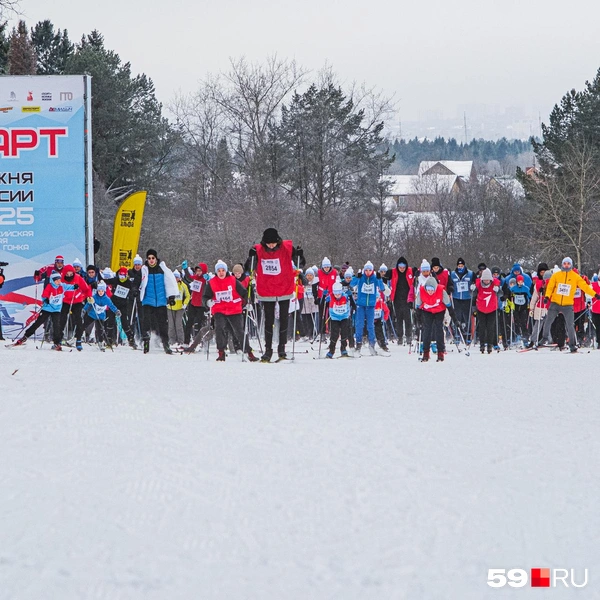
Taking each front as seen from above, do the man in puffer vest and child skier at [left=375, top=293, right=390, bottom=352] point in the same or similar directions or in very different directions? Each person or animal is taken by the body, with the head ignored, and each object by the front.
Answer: same or similar directions

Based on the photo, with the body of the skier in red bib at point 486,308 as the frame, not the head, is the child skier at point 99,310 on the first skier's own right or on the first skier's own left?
on the first skier's own right

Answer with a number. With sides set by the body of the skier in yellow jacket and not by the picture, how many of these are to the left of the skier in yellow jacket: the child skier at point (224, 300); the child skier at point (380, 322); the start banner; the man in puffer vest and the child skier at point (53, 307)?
0

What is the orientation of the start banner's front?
toward the camera

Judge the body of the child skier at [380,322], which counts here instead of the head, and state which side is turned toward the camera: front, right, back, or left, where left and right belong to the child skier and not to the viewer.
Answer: front

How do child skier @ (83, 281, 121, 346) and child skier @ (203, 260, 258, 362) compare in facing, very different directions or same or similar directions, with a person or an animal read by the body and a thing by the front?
same or similar directions

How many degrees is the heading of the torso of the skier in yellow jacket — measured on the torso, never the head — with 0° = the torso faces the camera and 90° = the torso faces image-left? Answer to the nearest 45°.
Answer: approximately 0°

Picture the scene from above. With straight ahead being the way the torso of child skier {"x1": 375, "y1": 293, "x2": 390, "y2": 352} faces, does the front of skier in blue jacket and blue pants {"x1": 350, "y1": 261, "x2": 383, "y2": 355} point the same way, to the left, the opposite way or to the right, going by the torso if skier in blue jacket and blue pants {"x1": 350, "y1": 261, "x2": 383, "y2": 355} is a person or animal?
the same way

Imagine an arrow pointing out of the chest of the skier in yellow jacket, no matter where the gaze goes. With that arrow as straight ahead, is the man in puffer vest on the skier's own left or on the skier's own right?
on the skier's own right

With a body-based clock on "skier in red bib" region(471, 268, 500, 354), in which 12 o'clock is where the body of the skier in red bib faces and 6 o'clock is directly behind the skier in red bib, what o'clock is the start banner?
The start banner is roughly at 3 o'clock from the skier in red bib.

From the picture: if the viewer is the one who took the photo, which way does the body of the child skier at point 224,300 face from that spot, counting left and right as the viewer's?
facing the viewer

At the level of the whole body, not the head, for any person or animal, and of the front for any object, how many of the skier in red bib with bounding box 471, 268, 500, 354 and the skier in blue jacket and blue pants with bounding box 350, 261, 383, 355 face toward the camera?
2

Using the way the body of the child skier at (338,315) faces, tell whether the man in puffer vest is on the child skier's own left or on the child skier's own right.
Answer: on the child skier's own right

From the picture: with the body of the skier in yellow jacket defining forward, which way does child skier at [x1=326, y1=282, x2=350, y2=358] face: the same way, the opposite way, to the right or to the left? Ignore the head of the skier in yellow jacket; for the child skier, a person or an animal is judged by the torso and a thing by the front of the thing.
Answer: the same way

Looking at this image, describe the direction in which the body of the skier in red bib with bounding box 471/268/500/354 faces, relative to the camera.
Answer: toward the camera

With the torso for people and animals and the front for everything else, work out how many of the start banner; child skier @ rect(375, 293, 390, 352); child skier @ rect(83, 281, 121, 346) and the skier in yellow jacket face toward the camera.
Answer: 4

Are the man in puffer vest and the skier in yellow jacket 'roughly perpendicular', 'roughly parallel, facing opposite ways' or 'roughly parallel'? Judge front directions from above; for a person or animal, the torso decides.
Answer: roughly parallel

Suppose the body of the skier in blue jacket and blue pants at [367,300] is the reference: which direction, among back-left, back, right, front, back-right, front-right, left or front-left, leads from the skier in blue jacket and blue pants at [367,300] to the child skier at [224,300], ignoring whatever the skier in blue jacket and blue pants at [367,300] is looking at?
front-right

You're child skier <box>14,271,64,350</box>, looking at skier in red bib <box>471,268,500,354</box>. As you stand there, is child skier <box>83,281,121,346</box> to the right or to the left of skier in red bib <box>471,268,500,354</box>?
left
